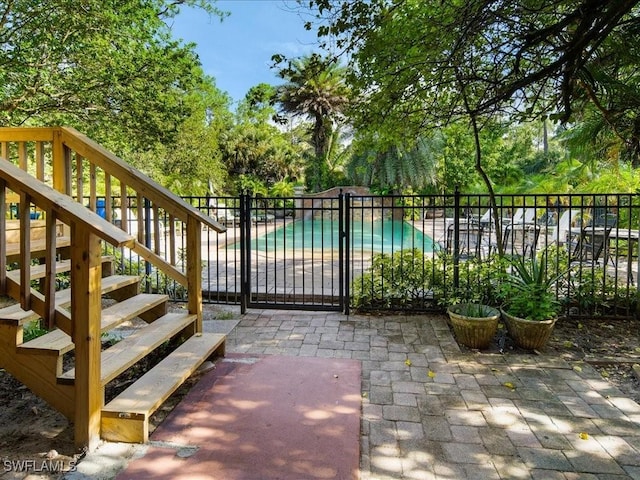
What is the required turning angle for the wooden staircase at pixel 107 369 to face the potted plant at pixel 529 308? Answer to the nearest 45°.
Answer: approximately 45° to its left

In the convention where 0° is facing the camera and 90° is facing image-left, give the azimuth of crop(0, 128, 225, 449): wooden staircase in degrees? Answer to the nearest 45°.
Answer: approximately 315°

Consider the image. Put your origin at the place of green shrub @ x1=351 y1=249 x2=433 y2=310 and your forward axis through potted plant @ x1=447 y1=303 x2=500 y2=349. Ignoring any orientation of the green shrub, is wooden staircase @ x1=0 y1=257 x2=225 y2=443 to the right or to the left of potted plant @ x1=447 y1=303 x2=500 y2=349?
right

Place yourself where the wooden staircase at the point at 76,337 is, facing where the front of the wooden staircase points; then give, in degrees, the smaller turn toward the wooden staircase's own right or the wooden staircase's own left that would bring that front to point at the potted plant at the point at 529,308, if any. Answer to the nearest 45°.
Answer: approximately 45° to the wooden staircase's own left

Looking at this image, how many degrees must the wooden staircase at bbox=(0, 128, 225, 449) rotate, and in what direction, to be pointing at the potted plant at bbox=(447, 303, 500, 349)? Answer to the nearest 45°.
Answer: approximately 45° to its left

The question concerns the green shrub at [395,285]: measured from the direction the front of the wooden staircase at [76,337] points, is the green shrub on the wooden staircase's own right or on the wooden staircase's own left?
on the wooden staircase's own left

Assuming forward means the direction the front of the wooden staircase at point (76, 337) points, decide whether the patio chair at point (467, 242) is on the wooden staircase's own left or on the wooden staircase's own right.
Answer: on the wooden staircase's own left

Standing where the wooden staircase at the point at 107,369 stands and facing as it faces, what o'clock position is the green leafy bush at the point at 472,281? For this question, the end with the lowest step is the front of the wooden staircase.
The green leafy bush is roughly at 10 o'clock from the wooden staircase.

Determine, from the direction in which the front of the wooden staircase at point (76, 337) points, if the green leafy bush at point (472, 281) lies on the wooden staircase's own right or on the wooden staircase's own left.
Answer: on the wooden staircase's own left
